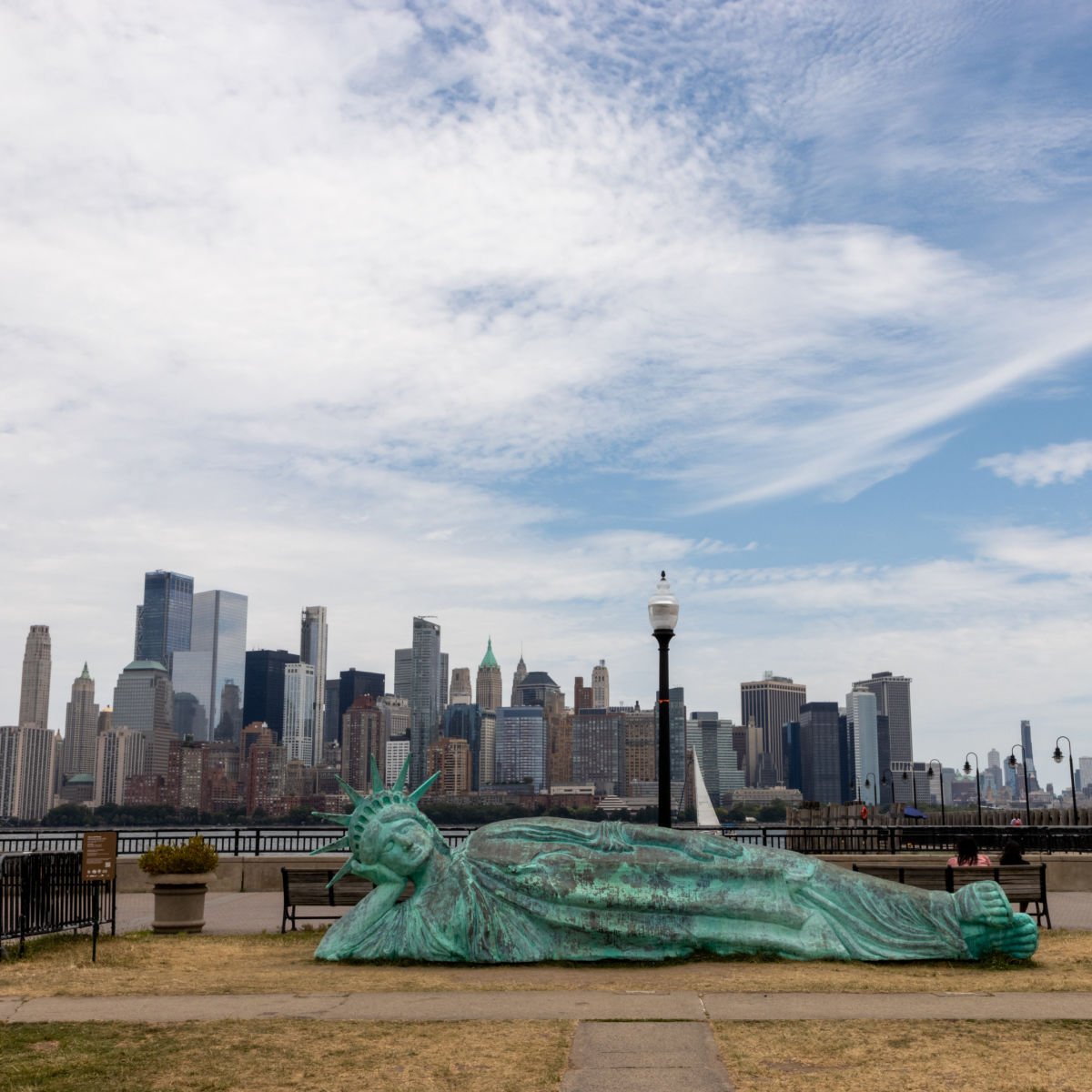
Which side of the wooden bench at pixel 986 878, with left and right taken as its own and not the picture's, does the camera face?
back

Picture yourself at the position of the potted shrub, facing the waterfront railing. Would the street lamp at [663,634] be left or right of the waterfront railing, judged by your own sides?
right

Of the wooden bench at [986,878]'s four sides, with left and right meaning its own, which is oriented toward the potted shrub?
left

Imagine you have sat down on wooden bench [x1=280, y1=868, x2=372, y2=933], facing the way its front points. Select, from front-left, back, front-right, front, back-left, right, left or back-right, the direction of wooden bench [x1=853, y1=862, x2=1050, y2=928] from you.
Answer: right

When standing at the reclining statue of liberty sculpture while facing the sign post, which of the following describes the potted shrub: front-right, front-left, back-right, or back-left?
front-right

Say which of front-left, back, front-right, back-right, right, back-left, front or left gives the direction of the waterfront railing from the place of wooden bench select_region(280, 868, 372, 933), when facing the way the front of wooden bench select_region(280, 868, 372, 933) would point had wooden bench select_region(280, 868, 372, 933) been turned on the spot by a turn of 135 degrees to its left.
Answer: back

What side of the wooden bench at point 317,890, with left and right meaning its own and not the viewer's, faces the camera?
back

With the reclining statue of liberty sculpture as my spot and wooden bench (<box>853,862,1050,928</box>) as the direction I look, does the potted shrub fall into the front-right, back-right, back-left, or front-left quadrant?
back-left

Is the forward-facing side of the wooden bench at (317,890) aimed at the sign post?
no

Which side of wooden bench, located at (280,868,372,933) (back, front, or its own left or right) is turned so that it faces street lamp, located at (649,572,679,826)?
right

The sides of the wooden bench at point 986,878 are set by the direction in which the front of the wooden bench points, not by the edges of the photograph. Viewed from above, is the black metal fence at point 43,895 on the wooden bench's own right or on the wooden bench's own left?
on the wooden bench's own left

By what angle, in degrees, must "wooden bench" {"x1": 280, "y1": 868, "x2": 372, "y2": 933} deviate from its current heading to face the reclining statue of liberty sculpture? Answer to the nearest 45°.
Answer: approximately 135° to its right

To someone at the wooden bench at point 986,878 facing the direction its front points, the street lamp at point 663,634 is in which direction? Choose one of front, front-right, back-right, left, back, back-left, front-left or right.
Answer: left

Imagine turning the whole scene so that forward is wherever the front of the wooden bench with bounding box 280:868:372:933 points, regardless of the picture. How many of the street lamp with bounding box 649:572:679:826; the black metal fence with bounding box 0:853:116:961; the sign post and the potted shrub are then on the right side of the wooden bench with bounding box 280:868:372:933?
1

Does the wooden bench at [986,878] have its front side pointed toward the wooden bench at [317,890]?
no

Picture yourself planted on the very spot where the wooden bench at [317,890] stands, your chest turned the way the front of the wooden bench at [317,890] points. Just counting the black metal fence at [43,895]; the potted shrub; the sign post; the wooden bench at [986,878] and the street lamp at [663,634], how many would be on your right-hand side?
2

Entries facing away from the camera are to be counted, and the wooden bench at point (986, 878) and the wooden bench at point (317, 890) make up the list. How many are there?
2
